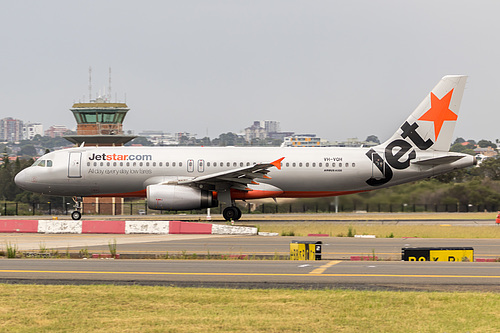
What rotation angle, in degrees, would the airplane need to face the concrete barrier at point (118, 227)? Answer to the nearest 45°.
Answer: approximately 45° to its left

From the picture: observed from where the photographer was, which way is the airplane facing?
facing to the left of the viewer

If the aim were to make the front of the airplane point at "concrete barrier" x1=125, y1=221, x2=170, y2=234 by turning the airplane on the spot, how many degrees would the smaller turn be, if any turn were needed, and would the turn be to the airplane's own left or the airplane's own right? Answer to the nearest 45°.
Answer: approximately 45° to the airplane's own left
